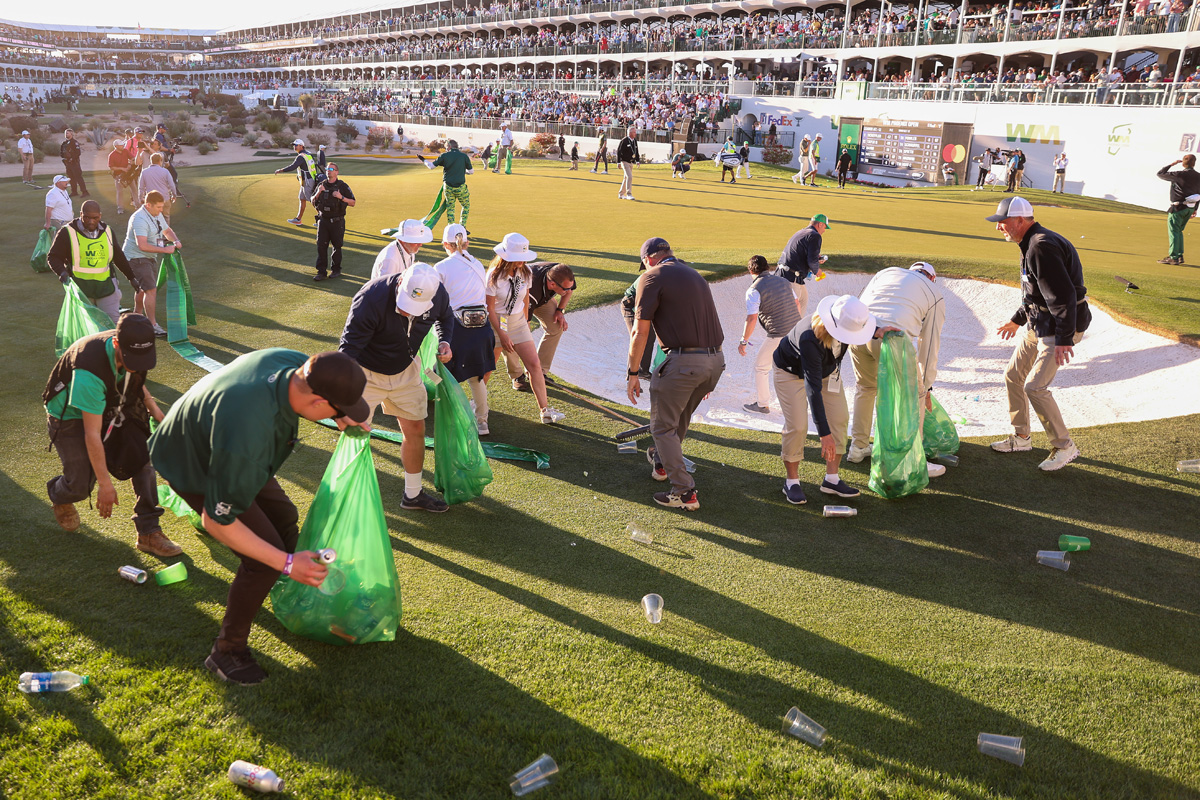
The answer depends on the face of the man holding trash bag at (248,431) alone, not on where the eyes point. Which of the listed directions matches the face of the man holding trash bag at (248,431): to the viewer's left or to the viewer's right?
to the viewer's right

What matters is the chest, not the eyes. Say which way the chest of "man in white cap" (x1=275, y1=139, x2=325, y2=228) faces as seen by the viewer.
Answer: to the viewer's left

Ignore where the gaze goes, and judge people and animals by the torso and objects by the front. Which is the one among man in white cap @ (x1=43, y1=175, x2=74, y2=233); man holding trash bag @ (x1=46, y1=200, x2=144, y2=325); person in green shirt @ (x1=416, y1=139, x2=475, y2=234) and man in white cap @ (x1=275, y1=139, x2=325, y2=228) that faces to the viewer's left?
man in white cap @ (x1=275, y1=139, x2=325, y2=228)

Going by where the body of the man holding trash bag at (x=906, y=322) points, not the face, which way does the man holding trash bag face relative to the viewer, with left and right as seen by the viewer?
facing away from the viewer and to the right of the viewer

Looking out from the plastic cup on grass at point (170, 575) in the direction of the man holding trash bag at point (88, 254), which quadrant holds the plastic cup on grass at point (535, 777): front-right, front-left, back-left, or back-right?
back-right

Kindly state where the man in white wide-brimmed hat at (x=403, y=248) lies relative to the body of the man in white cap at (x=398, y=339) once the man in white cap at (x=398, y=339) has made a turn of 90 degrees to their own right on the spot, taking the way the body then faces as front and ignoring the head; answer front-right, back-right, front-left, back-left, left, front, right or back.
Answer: back-right

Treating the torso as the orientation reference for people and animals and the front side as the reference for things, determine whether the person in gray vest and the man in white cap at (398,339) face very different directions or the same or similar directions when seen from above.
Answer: very different directions

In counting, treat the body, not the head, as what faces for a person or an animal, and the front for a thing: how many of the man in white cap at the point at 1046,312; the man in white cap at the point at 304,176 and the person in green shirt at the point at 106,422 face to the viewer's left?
2

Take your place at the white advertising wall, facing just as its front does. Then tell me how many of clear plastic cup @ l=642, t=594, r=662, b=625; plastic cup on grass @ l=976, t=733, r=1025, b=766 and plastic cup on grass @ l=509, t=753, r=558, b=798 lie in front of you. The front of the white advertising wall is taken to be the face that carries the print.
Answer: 3
